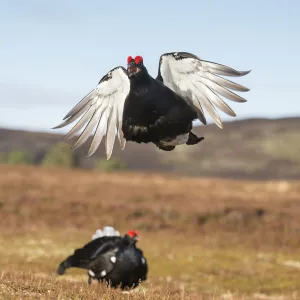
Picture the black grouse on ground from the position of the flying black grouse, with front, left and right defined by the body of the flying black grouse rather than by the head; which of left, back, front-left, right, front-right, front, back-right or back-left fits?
back-right

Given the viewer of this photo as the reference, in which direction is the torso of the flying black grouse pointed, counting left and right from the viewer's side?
facing the viewer and to the left of the viewer

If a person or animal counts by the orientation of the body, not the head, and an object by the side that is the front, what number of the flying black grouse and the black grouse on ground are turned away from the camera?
0

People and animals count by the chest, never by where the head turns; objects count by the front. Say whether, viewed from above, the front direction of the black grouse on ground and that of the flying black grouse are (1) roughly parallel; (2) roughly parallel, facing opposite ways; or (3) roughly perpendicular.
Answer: roughly perpendicular

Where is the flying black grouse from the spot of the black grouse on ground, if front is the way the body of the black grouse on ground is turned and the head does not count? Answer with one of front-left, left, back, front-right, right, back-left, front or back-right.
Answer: front-right

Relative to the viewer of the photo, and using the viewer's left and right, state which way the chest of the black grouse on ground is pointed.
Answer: facing the viewer and to the right of the viewer
